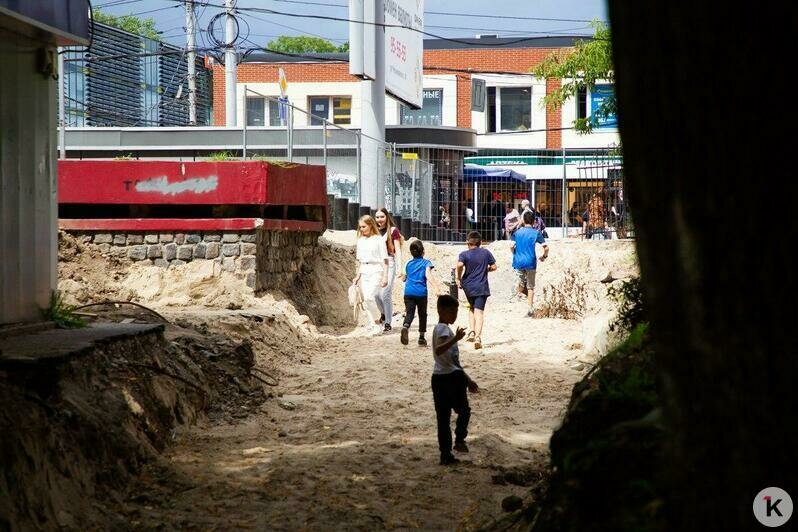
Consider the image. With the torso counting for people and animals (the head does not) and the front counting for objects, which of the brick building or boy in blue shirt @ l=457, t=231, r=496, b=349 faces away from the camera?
the boy in blue shirt

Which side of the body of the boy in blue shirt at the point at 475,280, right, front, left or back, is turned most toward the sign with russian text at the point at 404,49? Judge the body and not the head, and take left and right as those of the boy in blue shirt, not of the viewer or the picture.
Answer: front

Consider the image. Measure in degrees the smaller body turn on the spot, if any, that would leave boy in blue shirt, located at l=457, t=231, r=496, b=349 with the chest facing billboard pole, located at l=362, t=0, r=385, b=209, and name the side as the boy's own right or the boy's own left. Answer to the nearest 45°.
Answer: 0° — they already face it

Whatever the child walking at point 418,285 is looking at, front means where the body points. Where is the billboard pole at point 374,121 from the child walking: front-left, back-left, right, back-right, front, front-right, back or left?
front

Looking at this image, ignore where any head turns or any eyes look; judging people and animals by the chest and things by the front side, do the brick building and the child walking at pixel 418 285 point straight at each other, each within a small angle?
yes

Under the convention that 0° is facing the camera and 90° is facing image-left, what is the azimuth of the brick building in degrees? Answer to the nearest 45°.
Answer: approximately 0°

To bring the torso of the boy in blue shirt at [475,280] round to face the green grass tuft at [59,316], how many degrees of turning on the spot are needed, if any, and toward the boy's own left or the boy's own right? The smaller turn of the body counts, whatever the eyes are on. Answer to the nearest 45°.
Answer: approximately 135° to the boy's own left

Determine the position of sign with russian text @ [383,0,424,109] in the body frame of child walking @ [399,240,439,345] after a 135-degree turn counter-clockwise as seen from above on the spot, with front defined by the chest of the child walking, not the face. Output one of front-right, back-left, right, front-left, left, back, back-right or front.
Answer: back-right

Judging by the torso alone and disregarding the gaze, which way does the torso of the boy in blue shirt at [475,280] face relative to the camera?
away from the camera

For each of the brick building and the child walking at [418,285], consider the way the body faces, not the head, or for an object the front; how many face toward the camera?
1

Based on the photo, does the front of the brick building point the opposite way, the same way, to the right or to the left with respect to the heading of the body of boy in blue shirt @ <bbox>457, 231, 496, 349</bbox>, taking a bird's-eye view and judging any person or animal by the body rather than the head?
the opposite way

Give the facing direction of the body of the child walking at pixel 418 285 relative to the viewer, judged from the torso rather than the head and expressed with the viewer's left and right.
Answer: facing away from the viewer

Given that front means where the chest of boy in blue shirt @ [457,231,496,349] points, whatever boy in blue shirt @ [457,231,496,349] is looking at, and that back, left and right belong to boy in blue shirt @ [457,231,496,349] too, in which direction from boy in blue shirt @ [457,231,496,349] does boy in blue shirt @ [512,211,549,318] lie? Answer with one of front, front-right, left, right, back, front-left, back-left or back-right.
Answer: front

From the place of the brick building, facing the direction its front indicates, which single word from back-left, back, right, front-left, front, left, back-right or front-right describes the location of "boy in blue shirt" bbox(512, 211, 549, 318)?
front

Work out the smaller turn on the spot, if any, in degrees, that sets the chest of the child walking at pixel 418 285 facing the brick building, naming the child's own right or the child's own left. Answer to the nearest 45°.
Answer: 0° — they already face it

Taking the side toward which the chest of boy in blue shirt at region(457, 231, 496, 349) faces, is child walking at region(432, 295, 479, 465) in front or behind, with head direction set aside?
behind
